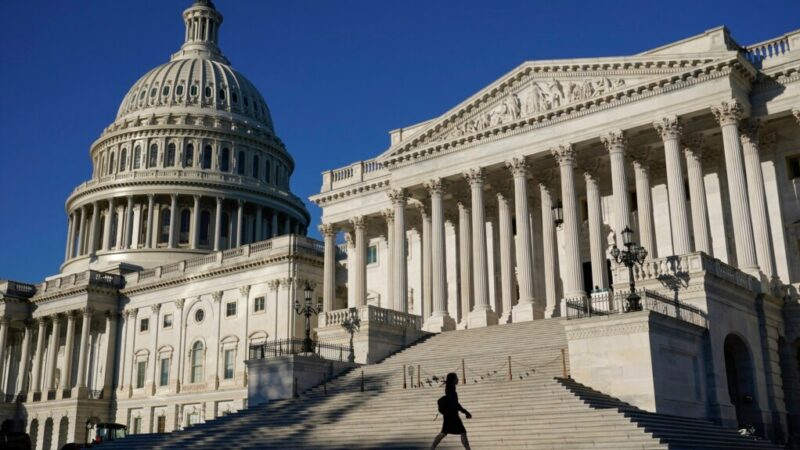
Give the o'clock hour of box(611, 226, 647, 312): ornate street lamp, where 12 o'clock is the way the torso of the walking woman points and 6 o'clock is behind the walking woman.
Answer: The ornate street lamp is roughly at 10 o'clock from the walking woman.

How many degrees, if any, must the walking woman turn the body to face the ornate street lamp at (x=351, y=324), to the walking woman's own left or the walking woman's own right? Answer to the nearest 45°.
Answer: approximately 90° to the walking woman's own left

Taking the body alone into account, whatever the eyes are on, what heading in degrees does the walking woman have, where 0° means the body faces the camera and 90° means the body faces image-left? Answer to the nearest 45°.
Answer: approximately 270°

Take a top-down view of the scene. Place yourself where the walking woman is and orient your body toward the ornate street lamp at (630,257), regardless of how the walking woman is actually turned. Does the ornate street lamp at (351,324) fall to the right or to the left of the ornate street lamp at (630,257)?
left
